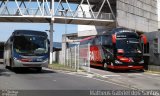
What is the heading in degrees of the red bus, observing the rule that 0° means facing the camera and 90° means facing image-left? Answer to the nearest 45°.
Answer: approximately 315°
